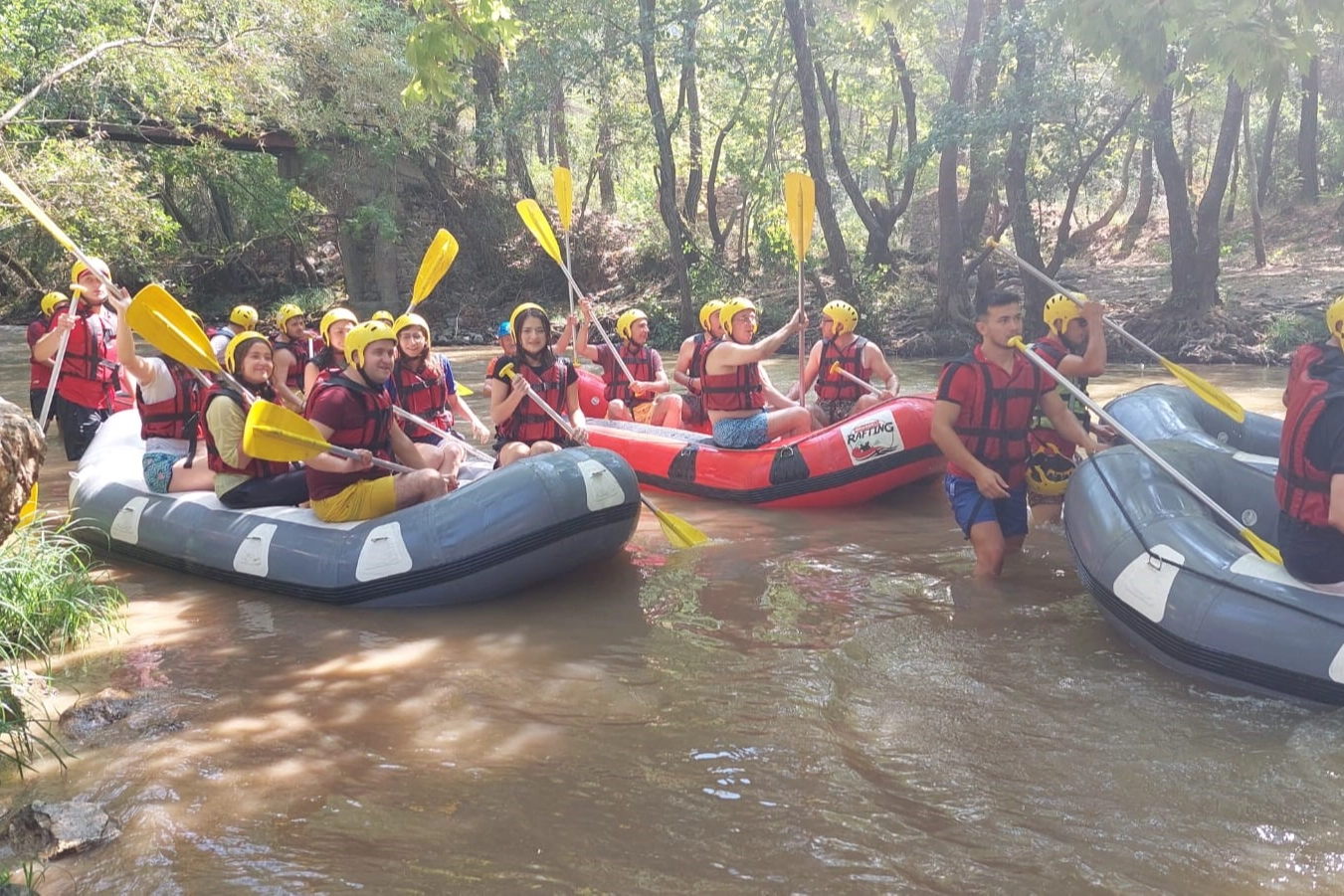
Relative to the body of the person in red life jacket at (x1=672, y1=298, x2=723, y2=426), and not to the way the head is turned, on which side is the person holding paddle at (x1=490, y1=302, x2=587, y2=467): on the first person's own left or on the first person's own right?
on the first person's own right

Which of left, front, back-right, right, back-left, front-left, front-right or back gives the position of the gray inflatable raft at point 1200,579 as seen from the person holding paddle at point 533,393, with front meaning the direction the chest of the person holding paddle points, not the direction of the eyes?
front-left

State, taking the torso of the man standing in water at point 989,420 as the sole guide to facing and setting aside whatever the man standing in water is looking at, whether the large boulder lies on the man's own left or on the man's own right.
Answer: on the man's own right

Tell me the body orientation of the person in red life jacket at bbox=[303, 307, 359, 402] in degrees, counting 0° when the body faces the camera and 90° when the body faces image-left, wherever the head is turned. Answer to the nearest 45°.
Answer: approximately 315°

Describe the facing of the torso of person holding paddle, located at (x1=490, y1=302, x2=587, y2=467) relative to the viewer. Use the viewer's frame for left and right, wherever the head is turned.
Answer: facing the viewer

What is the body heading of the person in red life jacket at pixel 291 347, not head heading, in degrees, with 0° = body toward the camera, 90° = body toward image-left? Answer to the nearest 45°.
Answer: approximately 315°

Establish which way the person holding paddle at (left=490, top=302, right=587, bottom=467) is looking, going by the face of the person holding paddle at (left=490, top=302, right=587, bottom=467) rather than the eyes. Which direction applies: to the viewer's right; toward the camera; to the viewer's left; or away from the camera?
toward the camera
